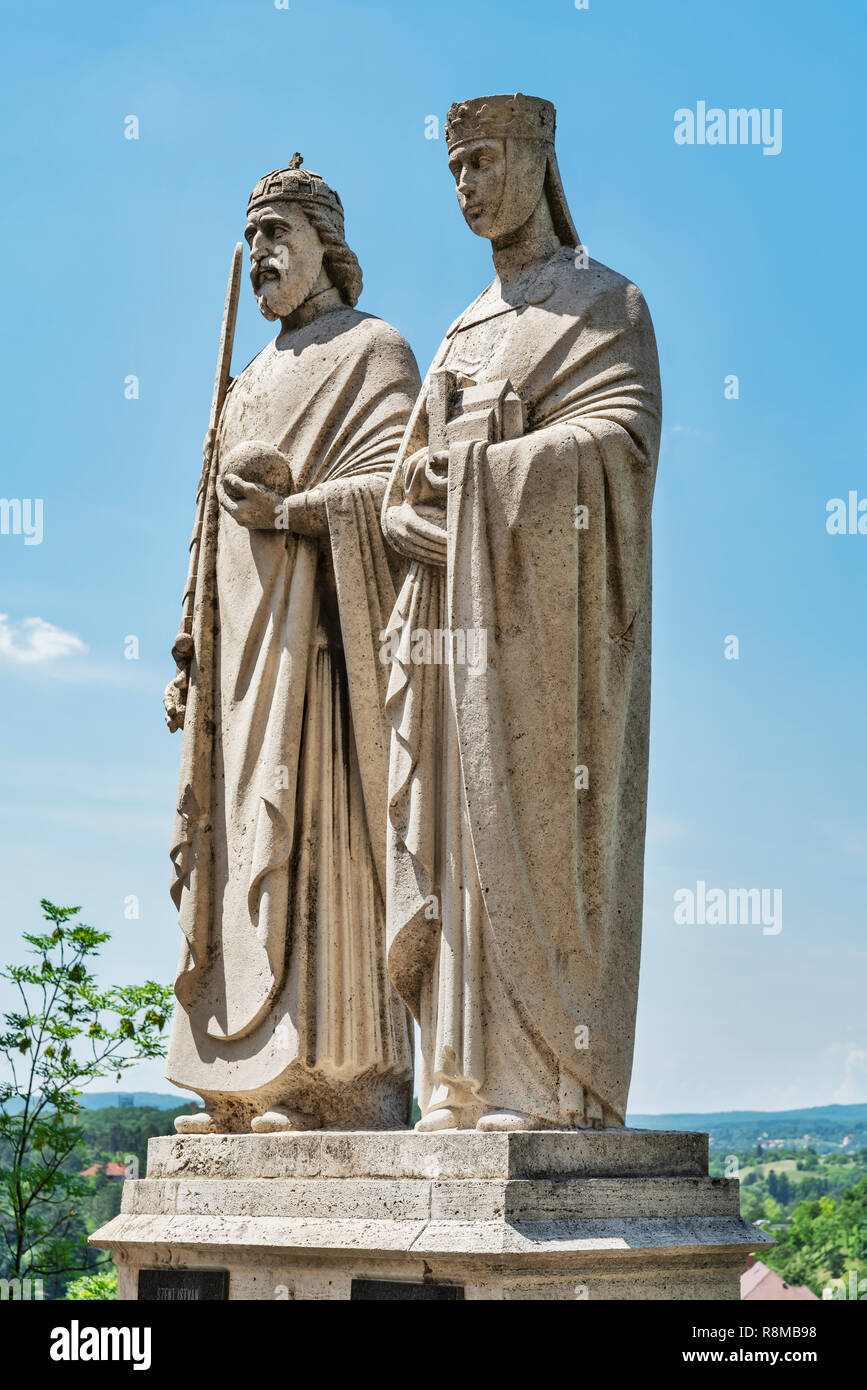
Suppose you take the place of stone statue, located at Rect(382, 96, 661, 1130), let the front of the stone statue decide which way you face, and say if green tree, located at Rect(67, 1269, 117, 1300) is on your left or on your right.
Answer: on your right

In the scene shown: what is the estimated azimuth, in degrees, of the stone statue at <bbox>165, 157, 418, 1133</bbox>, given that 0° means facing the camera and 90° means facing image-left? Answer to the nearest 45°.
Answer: approximately 45°

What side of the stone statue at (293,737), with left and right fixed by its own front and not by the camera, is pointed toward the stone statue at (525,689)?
left

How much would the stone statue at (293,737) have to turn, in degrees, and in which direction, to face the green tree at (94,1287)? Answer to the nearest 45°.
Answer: approximately 135° to its right

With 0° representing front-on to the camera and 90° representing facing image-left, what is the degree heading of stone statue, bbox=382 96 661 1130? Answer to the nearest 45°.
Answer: approximately 45°
